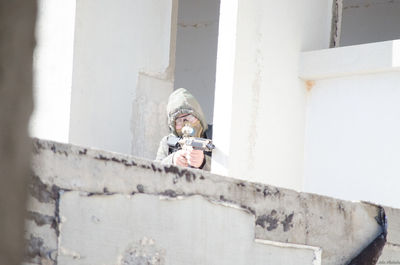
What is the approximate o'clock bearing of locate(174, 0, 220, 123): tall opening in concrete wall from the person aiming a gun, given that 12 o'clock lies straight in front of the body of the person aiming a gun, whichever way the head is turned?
The tall opening in concrete wall is roughly at 6 o'clock from the person aiming a gun.

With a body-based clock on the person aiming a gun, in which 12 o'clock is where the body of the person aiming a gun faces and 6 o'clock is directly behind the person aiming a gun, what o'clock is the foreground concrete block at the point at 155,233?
The foreground concrete block is roughly at 12 o'clock from the person aiming a gun.

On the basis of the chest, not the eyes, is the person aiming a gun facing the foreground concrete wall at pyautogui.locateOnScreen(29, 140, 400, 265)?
yes

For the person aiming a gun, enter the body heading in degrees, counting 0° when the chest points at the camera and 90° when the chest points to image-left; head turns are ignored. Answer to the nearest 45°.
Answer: approximately 0°

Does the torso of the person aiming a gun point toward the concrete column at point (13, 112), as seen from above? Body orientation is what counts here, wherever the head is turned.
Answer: yes
